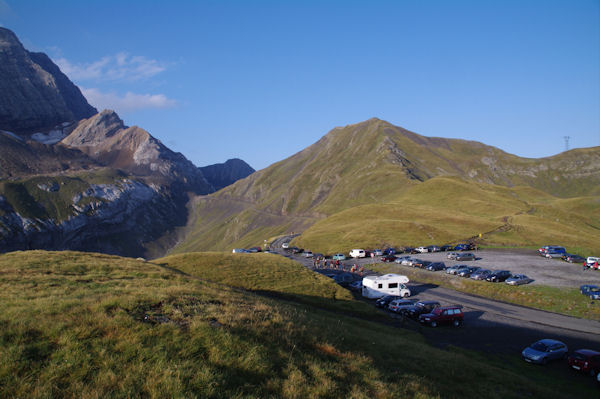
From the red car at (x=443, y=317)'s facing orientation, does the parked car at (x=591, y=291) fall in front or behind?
behind

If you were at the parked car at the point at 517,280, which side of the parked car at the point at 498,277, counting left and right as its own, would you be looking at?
left
